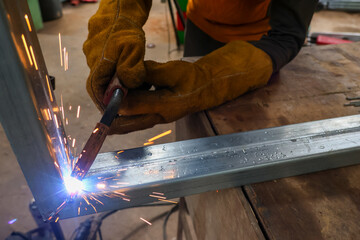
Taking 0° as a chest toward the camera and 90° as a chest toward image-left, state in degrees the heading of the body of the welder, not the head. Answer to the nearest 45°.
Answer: approximately 45°

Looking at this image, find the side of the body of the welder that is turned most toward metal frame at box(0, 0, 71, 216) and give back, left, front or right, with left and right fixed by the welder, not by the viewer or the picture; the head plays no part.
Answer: front
